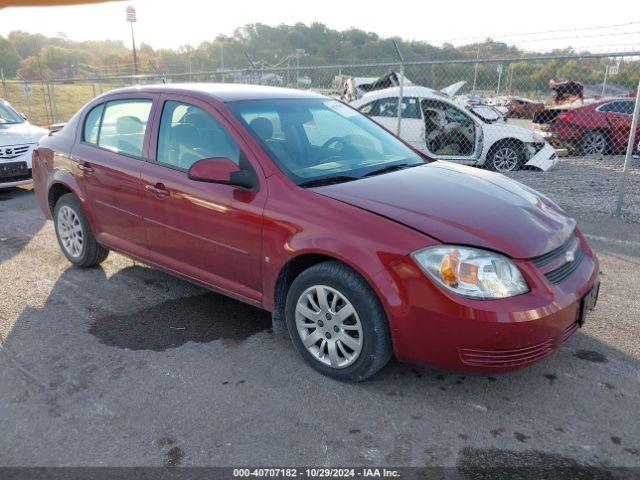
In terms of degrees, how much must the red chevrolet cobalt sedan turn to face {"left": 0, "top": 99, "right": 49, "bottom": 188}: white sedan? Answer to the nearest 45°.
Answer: approximately 180°

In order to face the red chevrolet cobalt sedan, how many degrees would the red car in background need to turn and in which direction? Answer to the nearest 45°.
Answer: approximately 90° to its right

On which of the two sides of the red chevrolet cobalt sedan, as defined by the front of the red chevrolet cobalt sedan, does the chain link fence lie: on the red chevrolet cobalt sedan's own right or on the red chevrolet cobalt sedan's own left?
on the red chevrolet cobalt sedan's own left

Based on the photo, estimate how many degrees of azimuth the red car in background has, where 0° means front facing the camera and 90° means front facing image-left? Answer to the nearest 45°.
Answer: approximately 270°

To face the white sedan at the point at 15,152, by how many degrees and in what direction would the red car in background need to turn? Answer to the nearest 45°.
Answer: approximately 135° to its right

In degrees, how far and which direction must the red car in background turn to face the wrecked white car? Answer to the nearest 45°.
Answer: approximately 135° to its right

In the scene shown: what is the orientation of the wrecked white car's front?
to the viewer's right

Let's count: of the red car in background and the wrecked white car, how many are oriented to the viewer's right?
2
